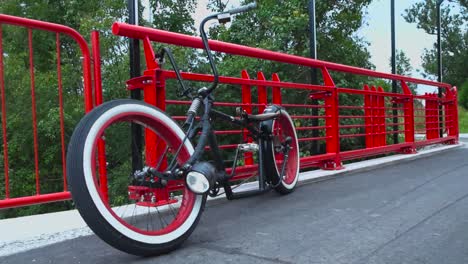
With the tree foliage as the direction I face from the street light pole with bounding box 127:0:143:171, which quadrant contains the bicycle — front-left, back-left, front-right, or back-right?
back-right

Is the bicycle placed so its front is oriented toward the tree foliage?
no

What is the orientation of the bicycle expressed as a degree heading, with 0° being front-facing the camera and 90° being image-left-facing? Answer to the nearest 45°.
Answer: approximately 45°

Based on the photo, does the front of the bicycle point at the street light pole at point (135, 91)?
no

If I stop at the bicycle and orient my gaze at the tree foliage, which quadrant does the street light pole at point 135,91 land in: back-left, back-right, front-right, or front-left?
front-left
